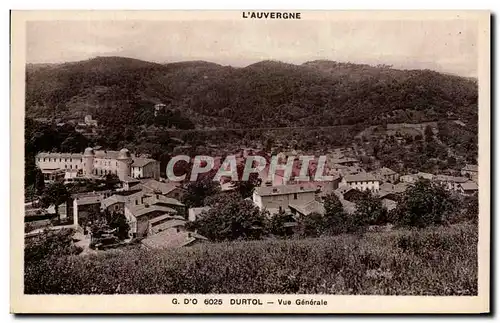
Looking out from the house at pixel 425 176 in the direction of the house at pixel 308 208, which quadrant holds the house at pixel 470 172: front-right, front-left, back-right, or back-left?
back-left
